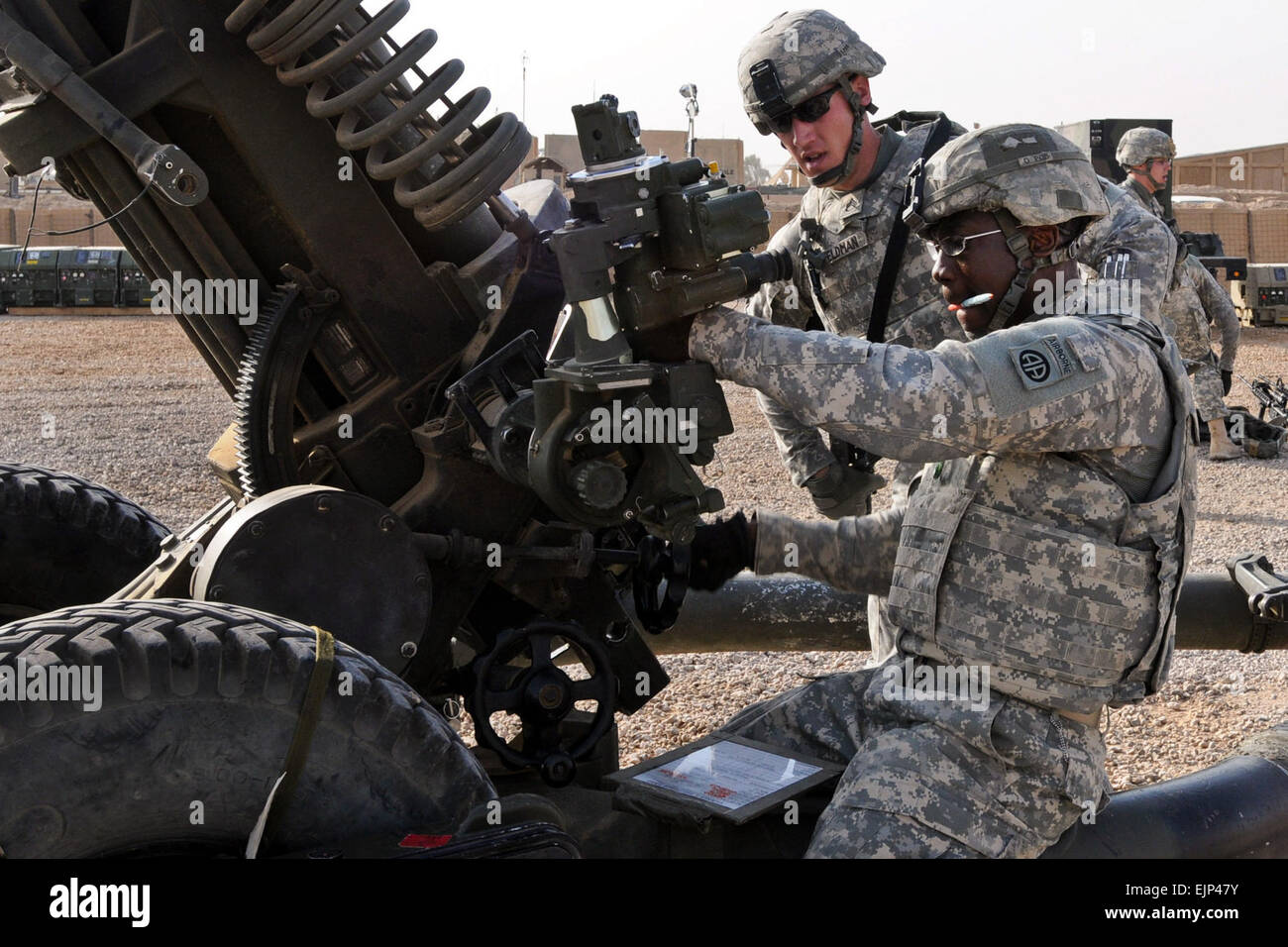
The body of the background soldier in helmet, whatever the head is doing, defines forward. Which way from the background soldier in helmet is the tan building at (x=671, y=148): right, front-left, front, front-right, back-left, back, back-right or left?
back-right

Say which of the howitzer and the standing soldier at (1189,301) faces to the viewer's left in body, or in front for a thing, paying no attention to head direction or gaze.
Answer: the howitzer

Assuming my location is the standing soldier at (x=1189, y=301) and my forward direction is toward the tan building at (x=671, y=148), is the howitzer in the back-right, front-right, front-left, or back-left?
back-left

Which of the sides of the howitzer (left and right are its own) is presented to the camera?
left

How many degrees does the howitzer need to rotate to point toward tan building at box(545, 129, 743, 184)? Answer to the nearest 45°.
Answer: approximately 90° to its right

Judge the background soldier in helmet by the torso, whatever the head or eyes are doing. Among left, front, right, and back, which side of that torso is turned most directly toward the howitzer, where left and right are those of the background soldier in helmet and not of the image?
front
